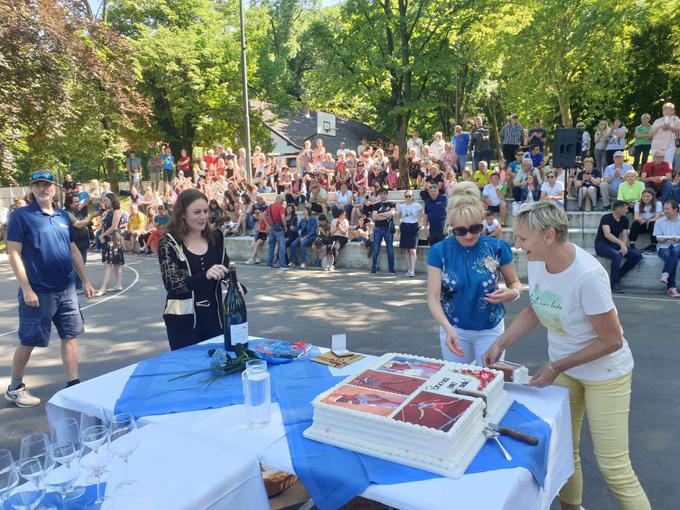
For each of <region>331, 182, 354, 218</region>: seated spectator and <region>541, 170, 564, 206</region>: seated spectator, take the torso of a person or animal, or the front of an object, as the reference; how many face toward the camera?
2

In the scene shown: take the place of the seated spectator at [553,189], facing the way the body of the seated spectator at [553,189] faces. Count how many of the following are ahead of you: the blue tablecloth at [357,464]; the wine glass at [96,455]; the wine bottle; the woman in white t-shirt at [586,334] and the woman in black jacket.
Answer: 5

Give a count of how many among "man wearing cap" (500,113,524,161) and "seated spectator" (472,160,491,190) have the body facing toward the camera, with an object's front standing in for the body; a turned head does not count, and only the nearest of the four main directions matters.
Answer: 2

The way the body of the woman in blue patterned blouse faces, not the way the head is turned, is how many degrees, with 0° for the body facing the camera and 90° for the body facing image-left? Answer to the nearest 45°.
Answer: approximately 0°

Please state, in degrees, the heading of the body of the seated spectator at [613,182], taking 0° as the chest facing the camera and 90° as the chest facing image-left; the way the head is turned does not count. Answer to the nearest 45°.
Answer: approximately 45°

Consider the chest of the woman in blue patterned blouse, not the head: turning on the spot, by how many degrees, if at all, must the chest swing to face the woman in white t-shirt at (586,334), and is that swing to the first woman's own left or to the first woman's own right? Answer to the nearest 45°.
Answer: approximately 45° to the first woman's own left

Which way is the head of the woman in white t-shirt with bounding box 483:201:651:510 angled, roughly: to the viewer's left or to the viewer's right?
to the viewer's left

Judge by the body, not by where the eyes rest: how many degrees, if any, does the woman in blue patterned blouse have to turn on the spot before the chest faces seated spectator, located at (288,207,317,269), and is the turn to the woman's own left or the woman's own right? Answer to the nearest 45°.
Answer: approximately 135° to the woman's own right

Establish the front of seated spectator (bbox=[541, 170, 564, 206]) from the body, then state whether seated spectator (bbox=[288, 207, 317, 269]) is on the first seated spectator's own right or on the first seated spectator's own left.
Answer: on the first seated spectator's own right

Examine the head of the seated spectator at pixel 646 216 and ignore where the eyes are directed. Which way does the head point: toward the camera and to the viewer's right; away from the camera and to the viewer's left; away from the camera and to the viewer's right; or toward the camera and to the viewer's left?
toward the camera and to the viewer's left

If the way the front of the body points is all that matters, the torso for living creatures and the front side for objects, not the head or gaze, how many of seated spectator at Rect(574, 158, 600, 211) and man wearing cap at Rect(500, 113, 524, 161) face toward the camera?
2
